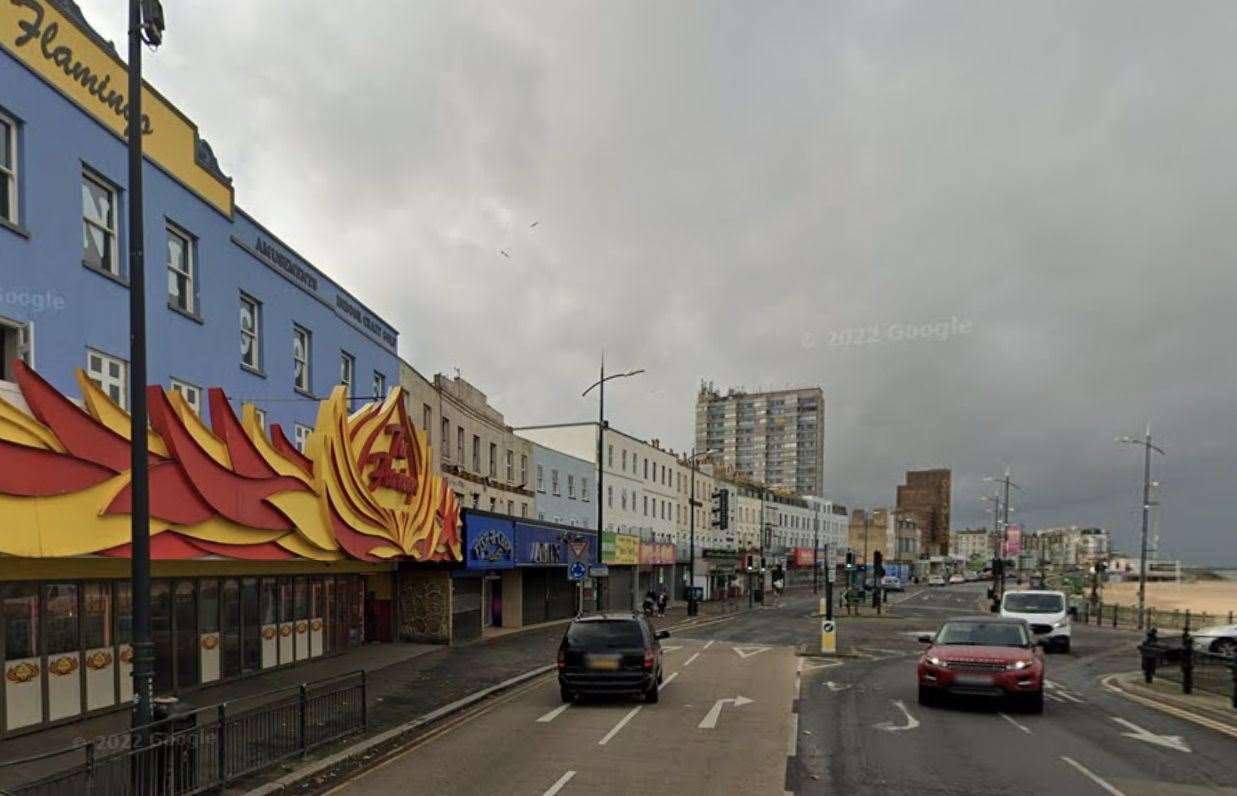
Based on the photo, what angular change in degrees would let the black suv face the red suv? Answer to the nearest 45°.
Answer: approximately 90° to its right

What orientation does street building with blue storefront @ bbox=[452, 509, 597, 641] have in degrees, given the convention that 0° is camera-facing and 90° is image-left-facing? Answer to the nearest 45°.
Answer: approximately 315°

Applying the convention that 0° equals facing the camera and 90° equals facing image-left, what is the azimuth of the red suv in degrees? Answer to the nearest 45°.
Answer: approximately 0°

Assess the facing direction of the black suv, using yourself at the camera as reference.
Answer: facing away from the viewer
